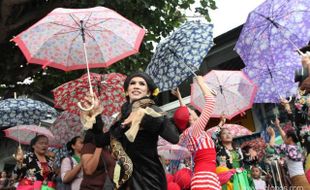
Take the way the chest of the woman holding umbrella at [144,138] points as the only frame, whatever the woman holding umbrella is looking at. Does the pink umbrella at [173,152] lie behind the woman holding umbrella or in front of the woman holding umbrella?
behind

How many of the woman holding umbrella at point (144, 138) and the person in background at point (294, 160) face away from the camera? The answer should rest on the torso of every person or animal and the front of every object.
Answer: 0

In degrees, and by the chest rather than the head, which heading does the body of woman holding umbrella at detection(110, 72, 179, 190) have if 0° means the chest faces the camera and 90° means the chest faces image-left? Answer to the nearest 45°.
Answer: approximately 45°

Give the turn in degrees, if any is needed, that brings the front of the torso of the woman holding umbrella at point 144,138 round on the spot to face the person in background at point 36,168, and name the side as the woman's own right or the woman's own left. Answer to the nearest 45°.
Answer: approximately 90° to the woman's own right

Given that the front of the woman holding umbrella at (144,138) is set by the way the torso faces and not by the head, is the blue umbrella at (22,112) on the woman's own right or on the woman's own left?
on the woman's own right

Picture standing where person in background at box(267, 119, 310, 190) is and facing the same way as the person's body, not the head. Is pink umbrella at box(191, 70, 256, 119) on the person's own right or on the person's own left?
on the person's own left
